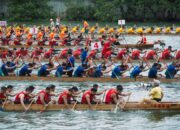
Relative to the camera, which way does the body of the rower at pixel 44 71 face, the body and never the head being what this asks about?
to the viewer's right

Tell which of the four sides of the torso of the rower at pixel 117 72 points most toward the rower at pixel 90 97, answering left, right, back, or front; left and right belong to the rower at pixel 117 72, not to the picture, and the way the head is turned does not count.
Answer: right

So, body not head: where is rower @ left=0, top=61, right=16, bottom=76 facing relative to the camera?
to the viewer's right

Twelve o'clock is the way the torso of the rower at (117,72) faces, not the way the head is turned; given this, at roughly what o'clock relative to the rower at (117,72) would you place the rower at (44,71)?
the rower at (44,71) is roughly at 6 o'clock from the rower at (117,72).

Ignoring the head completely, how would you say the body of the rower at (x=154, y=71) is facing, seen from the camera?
to the viewer's right

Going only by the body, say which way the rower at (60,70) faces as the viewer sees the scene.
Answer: to the viewer's right

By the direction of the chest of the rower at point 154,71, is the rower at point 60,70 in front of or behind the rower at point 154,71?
behind

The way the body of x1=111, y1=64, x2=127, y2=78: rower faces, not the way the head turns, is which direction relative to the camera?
to the viewer's right

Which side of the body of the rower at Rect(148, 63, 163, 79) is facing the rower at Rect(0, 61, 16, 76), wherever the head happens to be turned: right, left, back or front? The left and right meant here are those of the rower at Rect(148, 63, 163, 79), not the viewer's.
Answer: back

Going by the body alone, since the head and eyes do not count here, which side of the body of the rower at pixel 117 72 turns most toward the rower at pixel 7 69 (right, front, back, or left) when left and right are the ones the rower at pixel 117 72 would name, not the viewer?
back

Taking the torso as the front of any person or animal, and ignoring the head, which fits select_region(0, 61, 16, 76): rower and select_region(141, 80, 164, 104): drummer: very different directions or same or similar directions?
very different directions

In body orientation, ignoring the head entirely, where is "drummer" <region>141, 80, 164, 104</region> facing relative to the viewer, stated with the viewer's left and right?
facing to the left of the viewer

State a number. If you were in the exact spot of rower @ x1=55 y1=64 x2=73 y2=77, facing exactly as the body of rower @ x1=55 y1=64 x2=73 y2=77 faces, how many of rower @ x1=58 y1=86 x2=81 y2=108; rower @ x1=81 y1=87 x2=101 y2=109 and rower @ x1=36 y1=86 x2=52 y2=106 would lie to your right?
3
